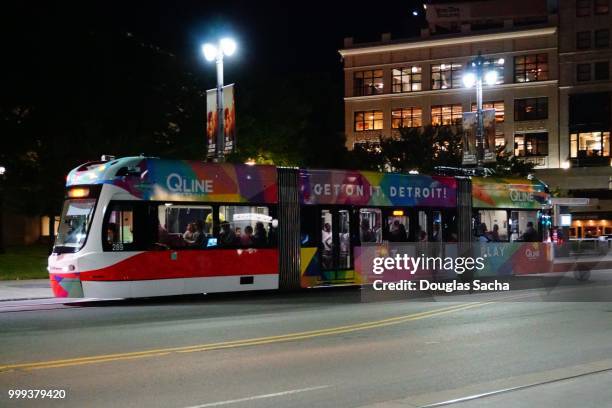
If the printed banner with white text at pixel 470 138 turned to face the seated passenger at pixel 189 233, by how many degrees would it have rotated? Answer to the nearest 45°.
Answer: approximately 45° to its right

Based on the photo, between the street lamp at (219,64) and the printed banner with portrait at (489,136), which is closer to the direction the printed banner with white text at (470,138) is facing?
the street lamp

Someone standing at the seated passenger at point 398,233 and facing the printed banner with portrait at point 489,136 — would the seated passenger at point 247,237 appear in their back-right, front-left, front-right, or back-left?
back-left

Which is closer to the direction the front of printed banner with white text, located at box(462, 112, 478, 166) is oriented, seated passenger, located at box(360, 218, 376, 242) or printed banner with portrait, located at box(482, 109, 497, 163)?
the seated passenger

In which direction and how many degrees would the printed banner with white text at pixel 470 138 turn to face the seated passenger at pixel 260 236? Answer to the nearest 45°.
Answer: approximately 45° to its right

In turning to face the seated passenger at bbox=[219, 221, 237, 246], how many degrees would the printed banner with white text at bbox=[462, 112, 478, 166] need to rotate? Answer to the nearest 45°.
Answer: approximately 45° to its right

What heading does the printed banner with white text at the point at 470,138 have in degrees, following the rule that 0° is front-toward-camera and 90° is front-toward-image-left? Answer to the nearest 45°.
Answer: approximately 0°

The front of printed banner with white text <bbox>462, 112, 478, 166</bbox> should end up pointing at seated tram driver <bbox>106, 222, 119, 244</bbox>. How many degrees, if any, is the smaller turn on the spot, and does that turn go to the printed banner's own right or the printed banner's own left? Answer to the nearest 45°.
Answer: approximately 45° to the printed banner's own right

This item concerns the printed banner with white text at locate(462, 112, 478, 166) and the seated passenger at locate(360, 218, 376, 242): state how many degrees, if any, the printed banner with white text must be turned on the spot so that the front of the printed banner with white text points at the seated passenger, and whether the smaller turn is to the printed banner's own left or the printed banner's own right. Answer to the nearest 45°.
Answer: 0° — it already faces them
